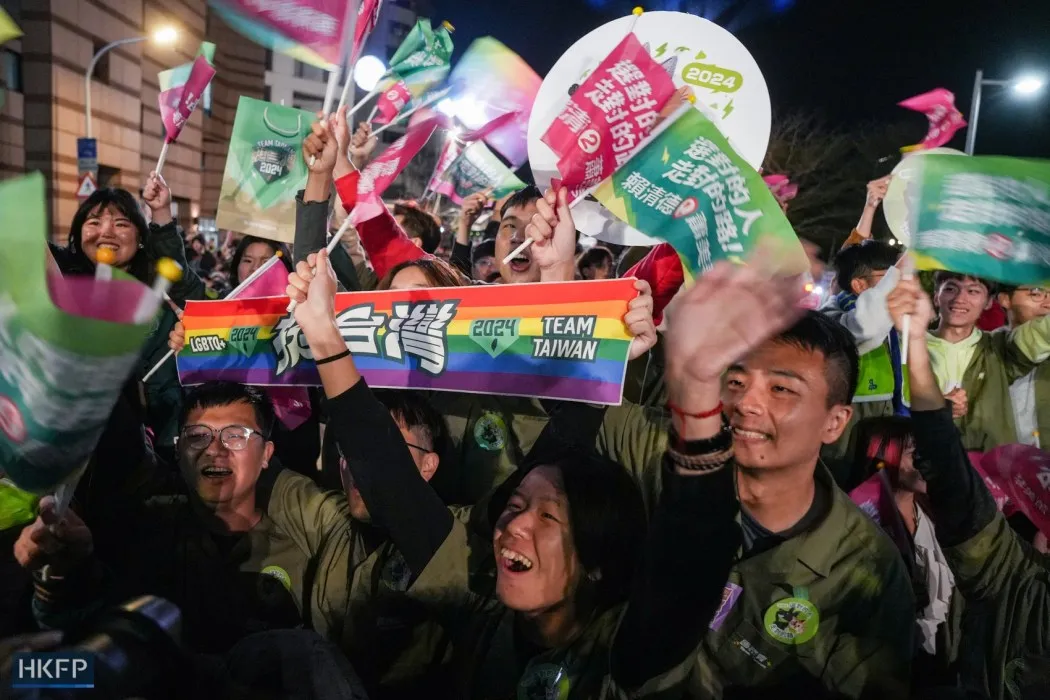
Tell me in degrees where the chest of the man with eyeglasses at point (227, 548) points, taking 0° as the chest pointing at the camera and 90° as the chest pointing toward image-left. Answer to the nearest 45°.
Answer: approximately 45°

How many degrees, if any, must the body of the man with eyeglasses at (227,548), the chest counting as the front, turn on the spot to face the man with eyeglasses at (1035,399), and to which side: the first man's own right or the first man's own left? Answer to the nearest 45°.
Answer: approximately 135° to the first man's own left

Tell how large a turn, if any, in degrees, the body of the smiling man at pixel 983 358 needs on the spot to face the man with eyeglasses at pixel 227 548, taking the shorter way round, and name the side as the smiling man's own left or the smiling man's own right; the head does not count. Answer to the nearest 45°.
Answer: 0° — they already face them

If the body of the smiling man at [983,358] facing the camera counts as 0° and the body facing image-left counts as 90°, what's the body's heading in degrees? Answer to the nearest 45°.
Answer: approximately 45°

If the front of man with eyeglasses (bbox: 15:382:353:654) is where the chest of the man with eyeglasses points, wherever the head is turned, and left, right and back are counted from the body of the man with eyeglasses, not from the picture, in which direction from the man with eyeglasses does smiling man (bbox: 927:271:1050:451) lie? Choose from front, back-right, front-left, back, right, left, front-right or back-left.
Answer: back-left
